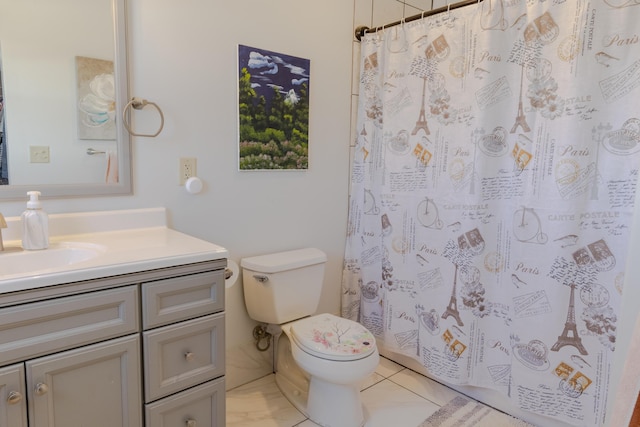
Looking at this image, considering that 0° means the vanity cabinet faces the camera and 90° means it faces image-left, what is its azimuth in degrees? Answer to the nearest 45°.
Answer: approximately 315°

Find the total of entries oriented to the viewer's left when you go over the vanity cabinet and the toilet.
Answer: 0

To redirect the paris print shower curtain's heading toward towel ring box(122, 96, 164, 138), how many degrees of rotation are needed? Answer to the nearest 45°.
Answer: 0° — it already faces it

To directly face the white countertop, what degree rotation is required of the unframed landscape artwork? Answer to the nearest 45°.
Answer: approximately 90° to its right

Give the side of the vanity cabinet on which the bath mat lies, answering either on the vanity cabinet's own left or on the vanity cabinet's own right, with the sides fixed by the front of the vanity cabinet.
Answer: on the vanity cabinet's own left

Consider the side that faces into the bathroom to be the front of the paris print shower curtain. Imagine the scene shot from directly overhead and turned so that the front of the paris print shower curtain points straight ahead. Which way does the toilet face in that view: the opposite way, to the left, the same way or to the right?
to the left

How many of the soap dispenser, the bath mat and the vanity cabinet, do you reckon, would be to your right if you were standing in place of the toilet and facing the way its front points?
2

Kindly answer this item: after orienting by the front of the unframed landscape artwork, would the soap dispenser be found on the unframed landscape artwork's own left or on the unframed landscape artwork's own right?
on the unframed landscape artwork's own right

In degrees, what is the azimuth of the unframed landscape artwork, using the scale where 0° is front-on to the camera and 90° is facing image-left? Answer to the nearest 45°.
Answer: approximately 315°

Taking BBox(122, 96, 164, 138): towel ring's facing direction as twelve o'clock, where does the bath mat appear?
The bath mat is roughly at 11 o'clock from the towel ring.
